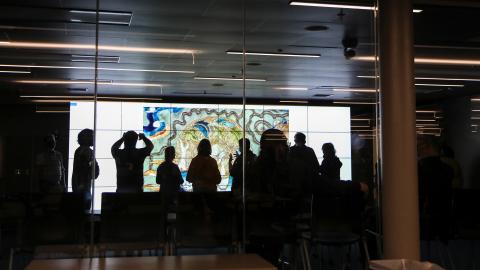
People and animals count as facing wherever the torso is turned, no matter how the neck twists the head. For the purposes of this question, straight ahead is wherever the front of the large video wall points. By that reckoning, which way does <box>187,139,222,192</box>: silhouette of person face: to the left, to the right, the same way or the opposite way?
the opposite way

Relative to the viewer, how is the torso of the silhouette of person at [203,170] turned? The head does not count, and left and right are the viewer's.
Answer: facing away from the viewer

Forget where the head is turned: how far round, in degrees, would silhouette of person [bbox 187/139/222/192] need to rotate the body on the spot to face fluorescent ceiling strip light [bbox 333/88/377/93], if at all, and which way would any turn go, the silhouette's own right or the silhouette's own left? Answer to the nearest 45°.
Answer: approximately 90° to the silhouette's own right

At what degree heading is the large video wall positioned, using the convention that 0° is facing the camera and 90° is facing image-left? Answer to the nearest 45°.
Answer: approximately 0°

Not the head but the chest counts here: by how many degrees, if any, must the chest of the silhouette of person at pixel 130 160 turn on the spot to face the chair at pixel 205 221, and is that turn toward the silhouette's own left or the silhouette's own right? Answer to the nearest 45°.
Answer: approximately 90° to the silhouette's own right

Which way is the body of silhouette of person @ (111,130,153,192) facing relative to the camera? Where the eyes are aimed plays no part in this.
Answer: away from the camera
